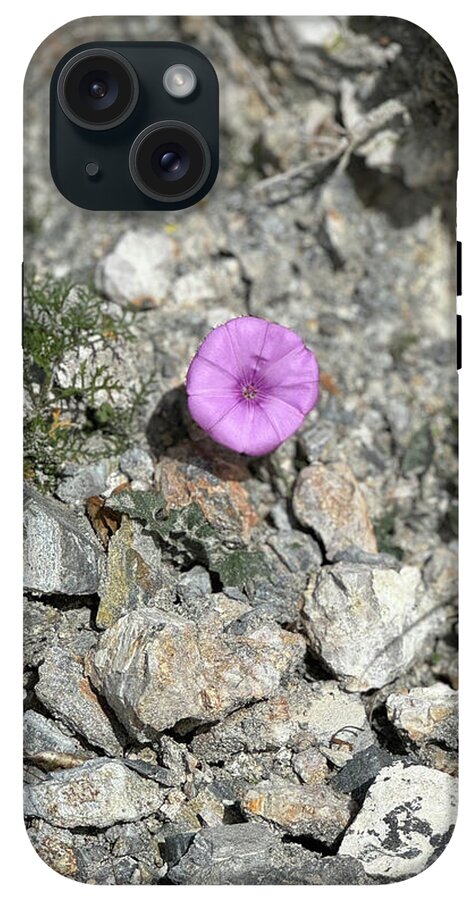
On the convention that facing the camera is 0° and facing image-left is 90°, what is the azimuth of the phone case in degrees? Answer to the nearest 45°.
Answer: approximately 180°
